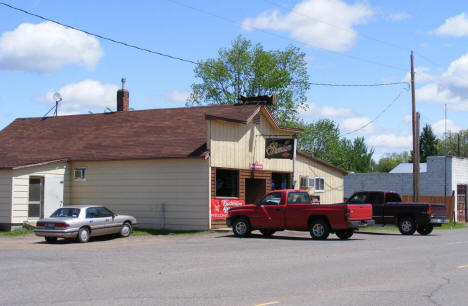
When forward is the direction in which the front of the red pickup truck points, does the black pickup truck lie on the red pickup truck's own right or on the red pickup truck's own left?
on the red pickup truck's own right

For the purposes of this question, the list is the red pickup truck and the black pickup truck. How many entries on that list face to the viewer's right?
0

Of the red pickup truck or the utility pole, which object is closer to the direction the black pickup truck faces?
the utility pole

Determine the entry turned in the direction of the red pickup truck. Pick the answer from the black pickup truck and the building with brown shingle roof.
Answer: the building with brown shingle roof

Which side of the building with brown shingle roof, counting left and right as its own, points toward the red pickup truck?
front

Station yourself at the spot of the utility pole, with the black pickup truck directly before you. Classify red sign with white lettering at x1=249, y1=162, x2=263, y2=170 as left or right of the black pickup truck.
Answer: right

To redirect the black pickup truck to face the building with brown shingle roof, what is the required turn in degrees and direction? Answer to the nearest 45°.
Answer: approximately 45° to its left

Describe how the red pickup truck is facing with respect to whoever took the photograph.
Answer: facing away from the viewer and to the left of the viewer
